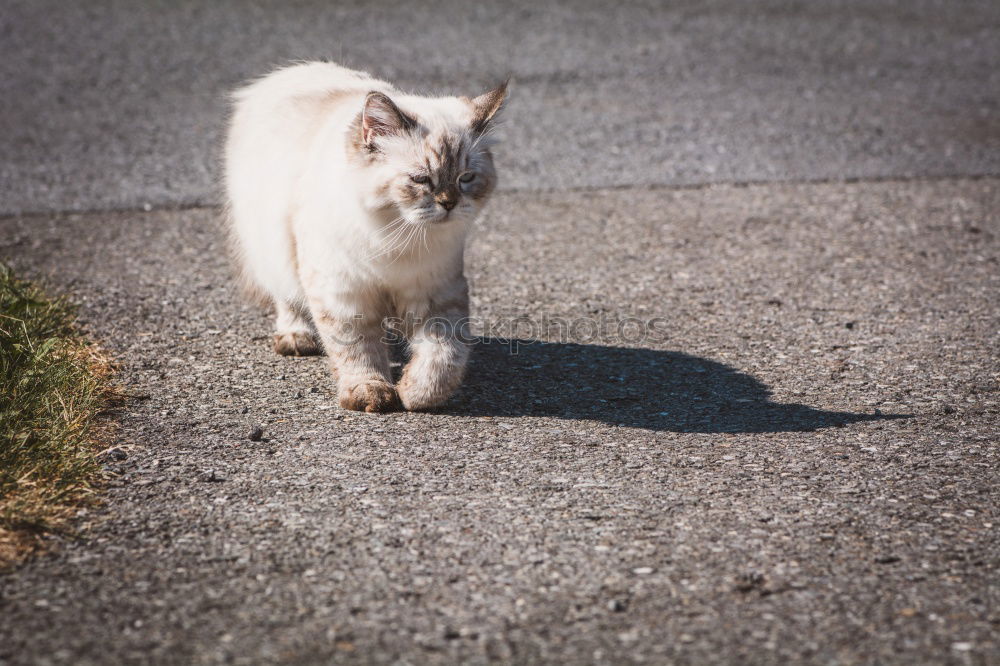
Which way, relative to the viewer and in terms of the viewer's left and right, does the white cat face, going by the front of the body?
facing the viewer and to the right of the viewer
